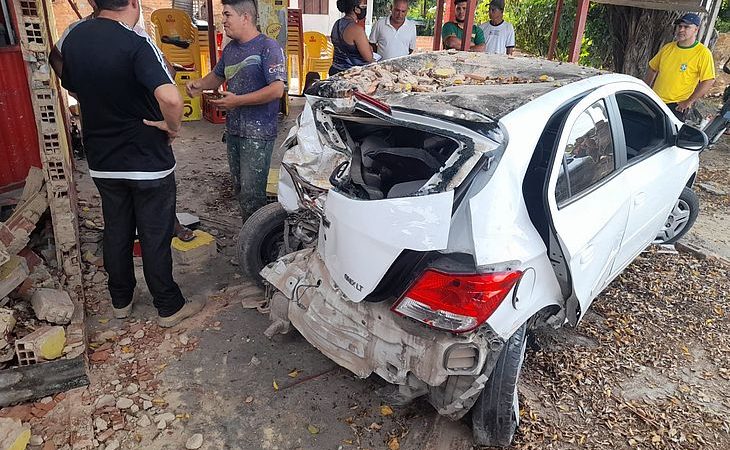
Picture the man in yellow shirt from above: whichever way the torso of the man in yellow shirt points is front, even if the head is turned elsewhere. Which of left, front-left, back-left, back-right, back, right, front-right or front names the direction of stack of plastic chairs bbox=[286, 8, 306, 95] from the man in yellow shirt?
front-right

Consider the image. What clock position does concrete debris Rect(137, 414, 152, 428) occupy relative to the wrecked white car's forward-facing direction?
The concrete debris is roughly at 7 o'clock from the wrecked white car.

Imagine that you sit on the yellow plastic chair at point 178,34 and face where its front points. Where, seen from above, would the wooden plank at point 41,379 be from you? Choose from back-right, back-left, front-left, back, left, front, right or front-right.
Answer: front-right

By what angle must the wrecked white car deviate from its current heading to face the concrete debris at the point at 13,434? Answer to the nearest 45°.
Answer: approximately 180°

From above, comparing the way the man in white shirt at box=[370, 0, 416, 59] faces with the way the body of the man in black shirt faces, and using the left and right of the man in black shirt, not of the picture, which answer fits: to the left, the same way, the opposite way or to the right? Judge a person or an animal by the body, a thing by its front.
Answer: the opposite way

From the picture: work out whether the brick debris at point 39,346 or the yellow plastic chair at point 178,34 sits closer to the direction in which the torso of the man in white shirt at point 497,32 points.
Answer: the brick debris

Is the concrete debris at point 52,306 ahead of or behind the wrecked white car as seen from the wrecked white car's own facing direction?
behind

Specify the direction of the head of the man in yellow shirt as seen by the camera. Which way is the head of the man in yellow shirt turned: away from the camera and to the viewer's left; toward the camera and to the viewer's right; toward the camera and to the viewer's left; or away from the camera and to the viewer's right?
toward the camera and to the viewer's left

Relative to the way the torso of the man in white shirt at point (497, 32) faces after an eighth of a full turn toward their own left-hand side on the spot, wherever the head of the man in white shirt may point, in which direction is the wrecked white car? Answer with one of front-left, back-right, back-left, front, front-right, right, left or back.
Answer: front-right

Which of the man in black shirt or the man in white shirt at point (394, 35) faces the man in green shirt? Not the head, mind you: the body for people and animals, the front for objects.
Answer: the man in black shirt

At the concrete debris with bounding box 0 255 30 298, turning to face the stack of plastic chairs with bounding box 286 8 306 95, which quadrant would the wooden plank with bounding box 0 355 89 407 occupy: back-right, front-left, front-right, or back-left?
back-right

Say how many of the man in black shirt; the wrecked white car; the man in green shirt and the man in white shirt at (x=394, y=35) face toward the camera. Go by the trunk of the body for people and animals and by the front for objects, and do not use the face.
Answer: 2

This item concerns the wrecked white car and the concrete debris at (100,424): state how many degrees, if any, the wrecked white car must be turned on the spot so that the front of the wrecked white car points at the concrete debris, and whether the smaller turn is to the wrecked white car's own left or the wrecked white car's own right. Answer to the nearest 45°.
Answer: approximately 135° to the wrecked white car's own left

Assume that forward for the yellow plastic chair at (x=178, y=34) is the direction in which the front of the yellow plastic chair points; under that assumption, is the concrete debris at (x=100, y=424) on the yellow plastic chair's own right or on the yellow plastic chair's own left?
on the yellow plastic chair's own right

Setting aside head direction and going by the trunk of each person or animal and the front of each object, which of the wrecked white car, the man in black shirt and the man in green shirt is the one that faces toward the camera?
the man in green shirt

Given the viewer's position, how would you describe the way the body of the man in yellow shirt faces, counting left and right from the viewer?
facing the viewer and to the left of the viewer

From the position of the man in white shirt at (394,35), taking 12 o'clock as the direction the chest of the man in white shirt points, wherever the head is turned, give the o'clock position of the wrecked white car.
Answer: The wrecked white car is roughly at 12 o'clock from the man in white shirt.
